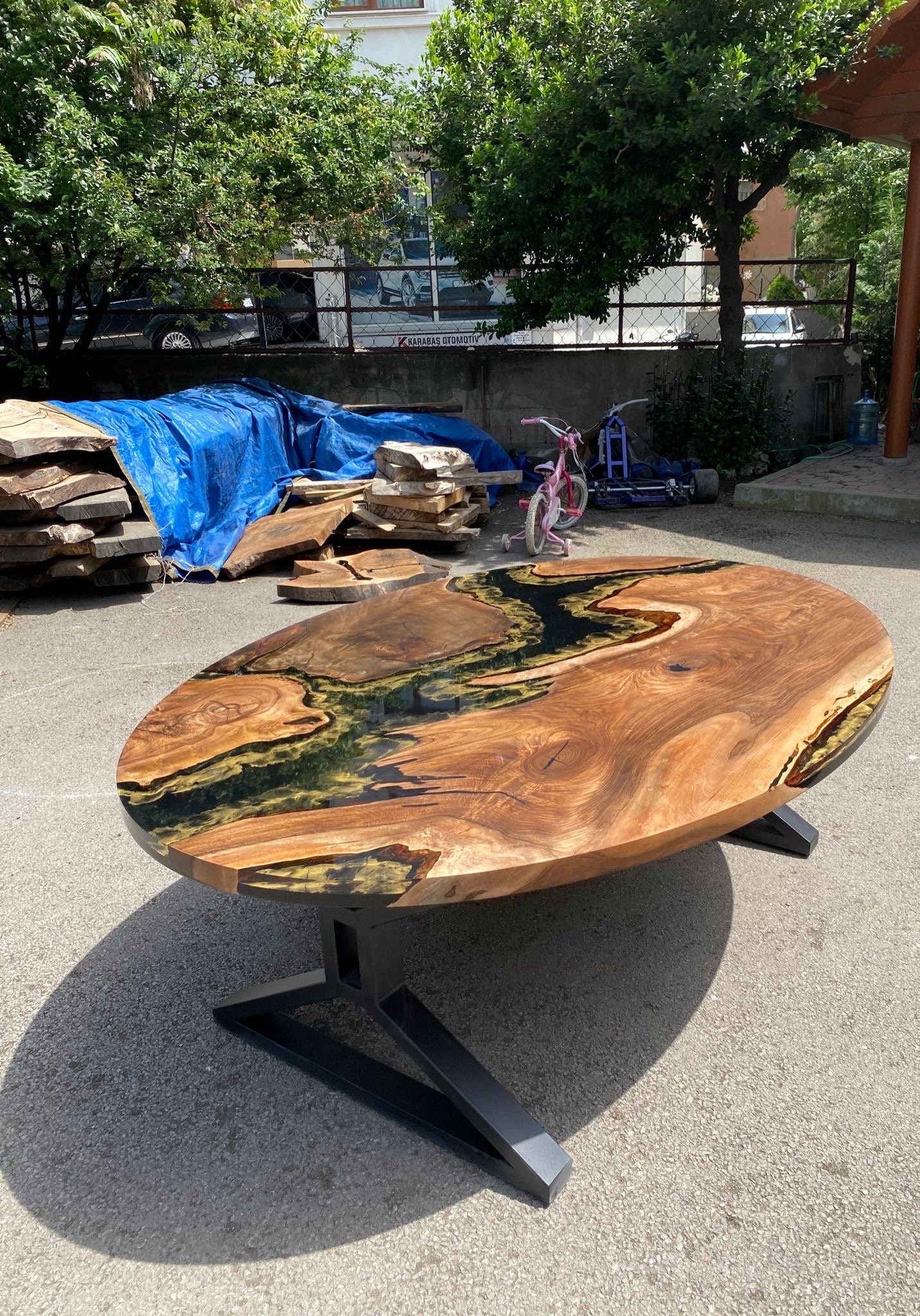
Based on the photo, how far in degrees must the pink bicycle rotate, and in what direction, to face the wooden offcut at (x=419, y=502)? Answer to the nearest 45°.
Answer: approximately 135° to its left

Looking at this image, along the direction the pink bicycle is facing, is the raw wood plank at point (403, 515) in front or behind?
behind

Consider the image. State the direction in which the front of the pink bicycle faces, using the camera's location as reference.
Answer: facing away from the viewer and to the right of the viewer

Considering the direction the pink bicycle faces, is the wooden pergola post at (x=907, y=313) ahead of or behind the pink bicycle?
ahead

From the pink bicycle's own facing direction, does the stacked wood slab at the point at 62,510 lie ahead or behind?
behind

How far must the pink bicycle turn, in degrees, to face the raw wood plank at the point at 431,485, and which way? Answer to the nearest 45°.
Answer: approximately 135° to its left

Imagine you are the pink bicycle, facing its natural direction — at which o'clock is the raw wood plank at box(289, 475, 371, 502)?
The raw wood plank is roughly at 8 o'clock from the pink bicycle.

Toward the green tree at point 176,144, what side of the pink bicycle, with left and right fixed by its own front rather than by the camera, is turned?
left
